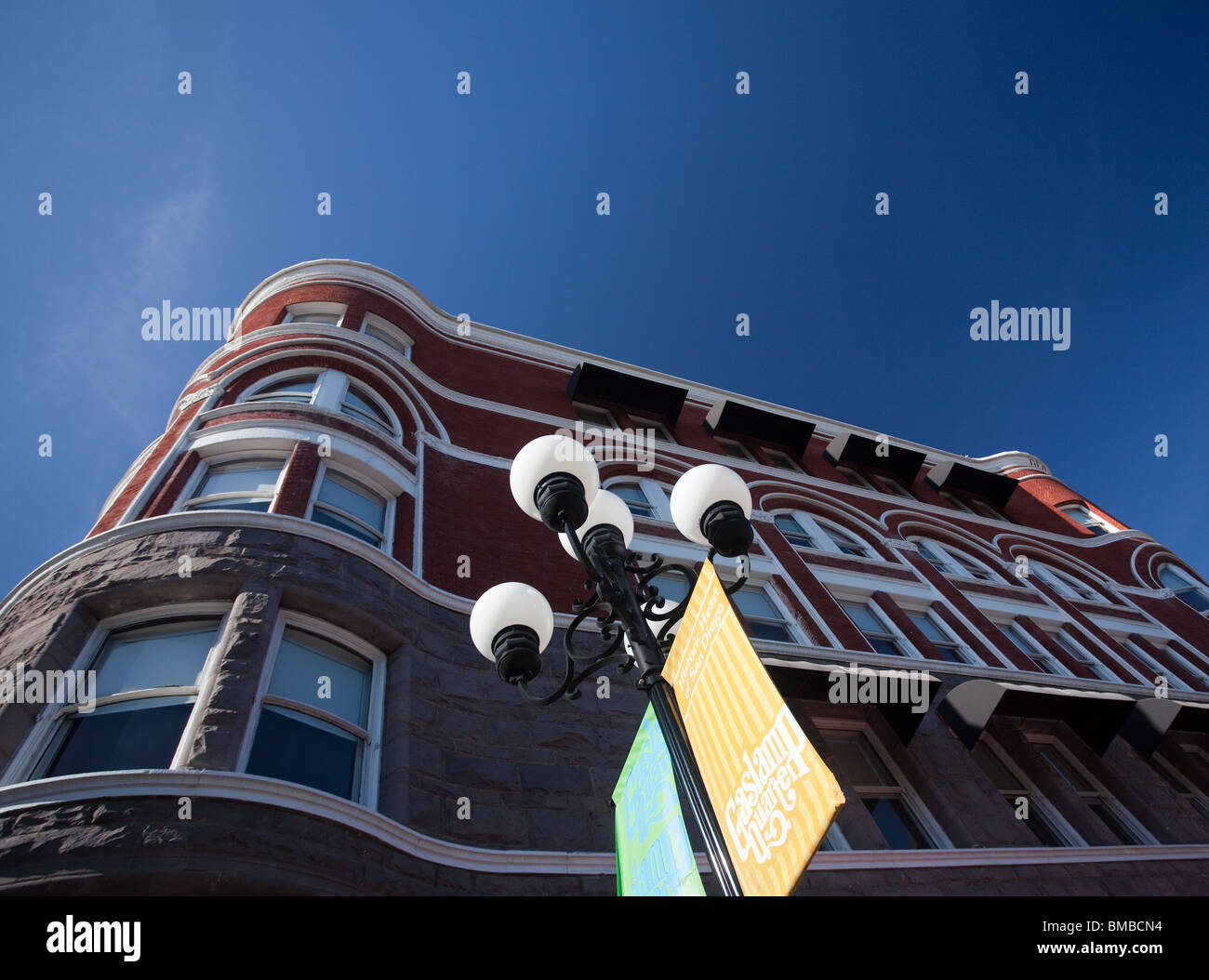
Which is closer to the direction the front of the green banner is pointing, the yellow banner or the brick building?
the yellow banner

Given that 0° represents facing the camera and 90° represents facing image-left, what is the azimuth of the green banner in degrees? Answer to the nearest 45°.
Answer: approximately 0°

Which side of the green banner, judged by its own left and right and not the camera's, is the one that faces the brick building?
back
